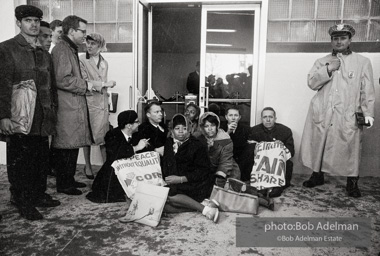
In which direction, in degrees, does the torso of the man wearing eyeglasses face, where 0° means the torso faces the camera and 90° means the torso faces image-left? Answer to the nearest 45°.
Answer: approximately 270°

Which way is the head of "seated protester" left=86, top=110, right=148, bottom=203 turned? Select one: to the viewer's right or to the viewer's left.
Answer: to the viewer's right

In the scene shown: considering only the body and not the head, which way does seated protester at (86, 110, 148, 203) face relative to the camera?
to the viewer's right

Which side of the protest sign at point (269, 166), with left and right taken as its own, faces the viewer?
front

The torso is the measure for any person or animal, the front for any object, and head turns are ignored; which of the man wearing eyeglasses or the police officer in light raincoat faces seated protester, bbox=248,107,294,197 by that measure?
the man wearing eyeglasses

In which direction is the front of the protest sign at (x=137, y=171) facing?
toward the camera

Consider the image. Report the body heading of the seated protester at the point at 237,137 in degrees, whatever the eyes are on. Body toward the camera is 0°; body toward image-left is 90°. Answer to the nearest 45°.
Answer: approximately 0°

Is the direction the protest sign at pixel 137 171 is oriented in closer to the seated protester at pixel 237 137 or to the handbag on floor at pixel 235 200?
the handbag on floor

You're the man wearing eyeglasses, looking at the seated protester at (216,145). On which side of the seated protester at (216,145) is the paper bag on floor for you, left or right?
right

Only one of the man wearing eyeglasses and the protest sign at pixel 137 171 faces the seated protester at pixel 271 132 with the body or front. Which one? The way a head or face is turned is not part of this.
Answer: the man wearing eyeglasses
